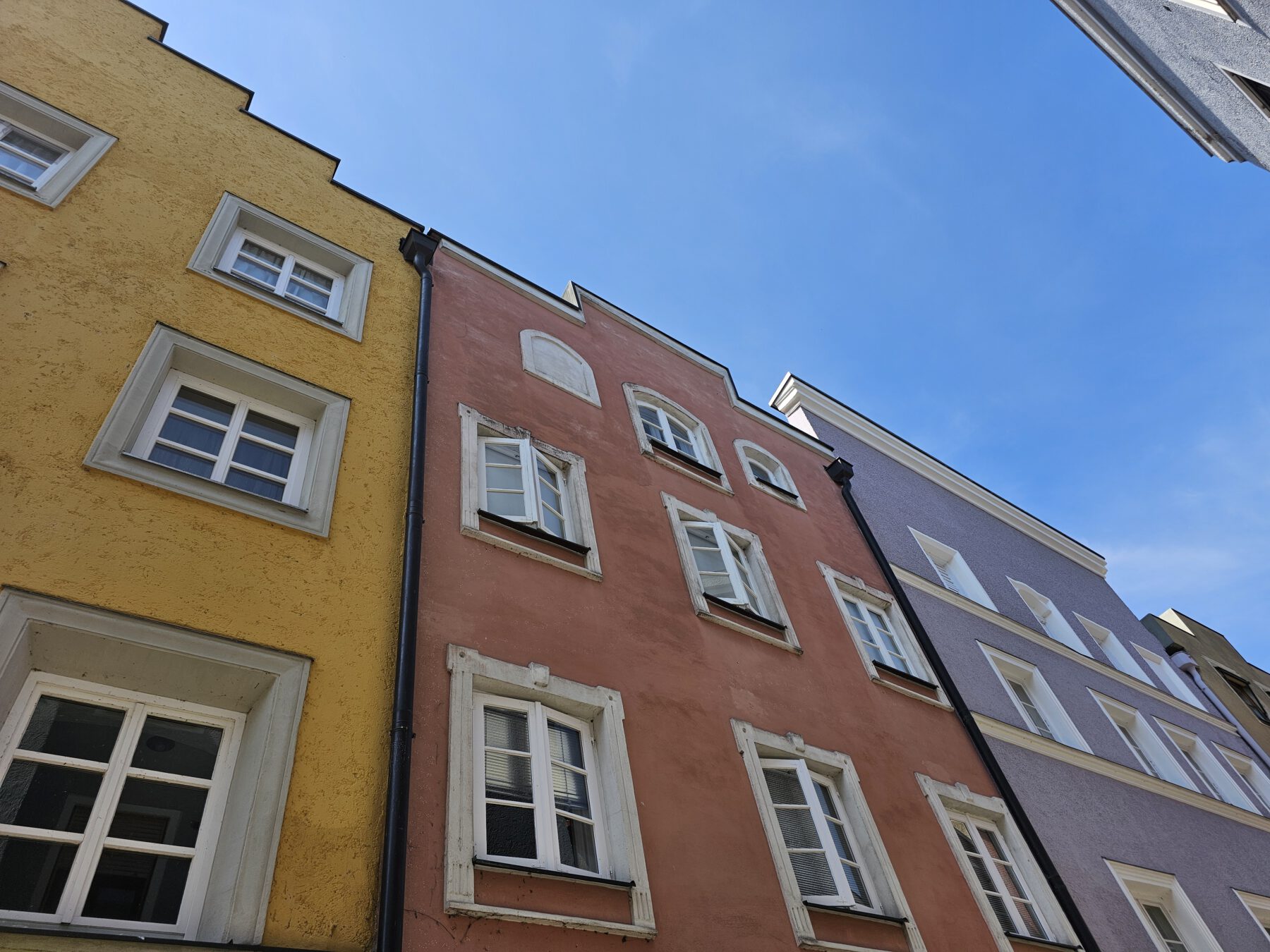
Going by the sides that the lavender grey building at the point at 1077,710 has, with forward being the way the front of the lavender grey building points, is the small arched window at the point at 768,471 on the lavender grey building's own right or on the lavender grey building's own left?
on the lavender grey building's own right

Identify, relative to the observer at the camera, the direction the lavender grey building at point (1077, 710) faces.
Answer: facing the viewer and to the right of the viewer

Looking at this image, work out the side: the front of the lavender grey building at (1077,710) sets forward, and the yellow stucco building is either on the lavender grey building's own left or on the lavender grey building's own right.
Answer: on the lavender grey building's own right

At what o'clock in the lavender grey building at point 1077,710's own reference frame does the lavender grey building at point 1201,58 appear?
the lavender grey building at point 1201,58 is roughly at 12 o'clock from the lavender grey building at point 1077,710.

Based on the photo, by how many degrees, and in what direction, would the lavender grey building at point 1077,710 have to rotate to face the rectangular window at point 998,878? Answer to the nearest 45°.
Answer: approximately 45° to its right

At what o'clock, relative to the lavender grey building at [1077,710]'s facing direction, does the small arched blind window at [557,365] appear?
The small arched blind window is roughly at 2 o'clock from the lavender grey building.

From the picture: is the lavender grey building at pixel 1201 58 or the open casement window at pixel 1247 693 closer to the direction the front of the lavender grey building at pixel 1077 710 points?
the lavender grey building

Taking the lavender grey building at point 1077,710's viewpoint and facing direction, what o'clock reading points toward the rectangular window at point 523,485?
The rectangular window is roughly at 2 o'clock from the lavender grey building.

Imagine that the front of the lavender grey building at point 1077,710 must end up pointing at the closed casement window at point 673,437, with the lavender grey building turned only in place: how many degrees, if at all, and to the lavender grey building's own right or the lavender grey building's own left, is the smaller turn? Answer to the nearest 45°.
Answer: approximately 45° to the lavender grey building's own right

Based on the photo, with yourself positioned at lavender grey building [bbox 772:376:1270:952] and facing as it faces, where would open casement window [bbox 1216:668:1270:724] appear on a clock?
The open casement window is roughly at 8 o'clock from the lavender grey building.
